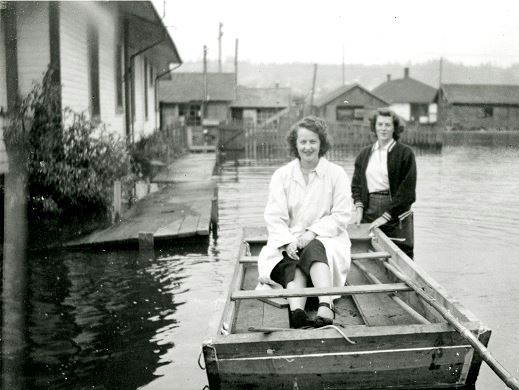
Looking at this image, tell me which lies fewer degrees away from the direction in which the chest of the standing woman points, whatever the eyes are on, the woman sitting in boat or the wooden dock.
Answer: the woman sitting in boat

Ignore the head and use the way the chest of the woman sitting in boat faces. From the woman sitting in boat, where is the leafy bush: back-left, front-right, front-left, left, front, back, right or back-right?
back-right

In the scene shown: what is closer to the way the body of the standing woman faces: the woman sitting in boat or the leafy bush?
the woman sitting in boat

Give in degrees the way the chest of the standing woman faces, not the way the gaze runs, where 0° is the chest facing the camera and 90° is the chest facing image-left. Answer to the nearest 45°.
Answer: approximately 45°

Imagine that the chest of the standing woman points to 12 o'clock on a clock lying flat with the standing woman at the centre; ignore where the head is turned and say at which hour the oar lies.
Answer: The oar is roughly at 10 o'clock from the standing woman.

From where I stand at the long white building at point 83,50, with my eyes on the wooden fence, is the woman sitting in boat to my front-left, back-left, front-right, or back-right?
back-right

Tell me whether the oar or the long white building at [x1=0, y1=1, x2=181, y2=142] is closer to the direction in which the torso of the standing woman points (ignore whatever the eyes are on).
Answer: the oar

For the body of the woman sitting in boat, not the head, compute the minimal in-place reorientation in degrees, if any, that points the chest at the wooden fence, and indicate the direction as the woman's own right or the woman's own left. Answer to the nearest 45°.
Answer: approximately 180°

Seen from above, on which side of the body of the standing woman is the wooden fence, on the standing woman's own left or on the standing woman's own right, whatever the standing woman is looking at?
on the standing woman's own right

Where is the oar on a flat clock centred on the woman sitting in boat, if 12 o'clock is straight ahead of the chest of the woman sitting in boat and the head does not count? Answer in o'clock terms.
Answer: The oar is roughly at 11 o'clock from the woman sitting in boat.
